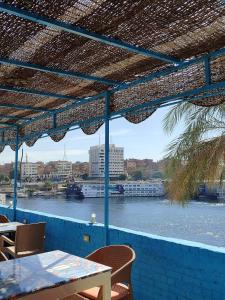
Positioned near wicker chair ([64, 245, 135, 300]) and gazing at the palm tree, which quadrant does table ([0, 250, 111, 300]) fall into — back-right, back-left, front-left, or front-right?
back-left

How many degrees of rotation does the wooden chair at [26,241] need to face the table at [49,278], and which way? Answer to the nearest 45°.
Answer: approximately 135° to its left

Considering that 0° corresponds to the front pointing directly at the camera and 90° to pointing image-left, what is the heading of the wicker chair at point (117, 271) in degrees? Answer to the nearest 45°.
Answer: approximately 45°

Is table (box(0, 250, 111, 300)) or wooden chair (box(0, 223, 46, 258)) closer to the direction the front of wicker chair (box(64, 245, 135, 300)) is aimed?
the table

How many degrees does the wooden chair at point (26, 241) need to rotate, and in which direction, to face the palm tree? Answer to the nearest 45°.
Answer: approximately 90° to its right

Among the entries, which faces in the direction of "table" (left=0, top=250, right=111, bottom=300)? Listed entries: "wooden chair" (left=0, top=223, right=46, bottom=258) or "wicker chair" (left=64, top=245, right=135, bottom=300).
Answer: "wicker chair" (left=64, top=245, right=135, bottom=300)

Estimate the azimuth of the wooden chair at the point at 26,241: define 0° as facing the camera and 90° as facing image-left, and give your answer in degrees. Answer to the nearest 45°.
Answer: approximately 135°

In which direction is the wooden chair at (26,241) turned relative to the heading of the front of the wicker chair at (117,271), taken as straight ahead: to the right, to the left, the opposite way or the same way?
to the right
